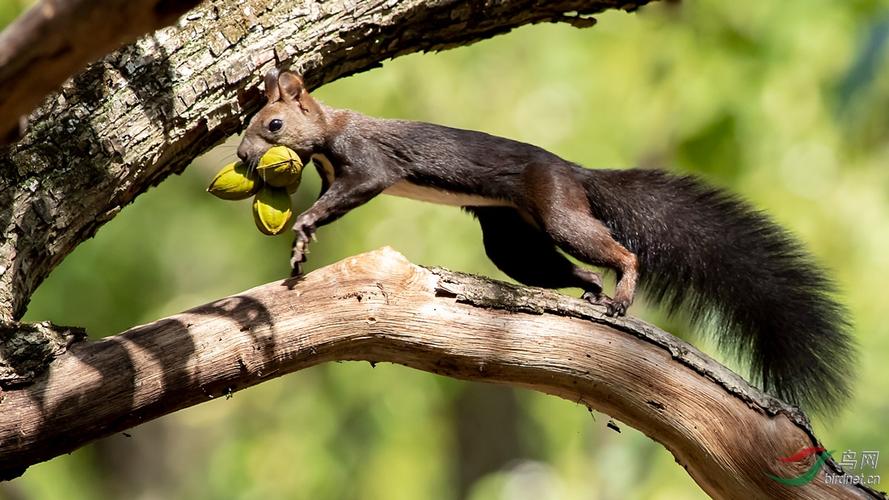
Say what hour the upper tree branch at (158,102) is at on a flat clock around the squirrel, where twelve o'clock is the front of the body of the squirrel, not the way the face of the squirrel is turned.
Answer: The upper tree branch is roughly at 11 o'clock from the squirrel.

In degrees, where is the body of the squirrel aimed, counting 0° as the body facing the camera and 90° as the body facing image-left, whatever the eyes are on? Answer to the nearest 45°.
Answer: approximately 90°

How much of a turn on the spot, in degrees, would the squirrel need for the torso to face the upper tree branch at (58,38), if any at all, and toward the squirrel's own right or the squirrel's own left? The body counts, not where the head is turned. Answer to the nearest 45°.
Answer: approximately 45° to the squirrel's own left
